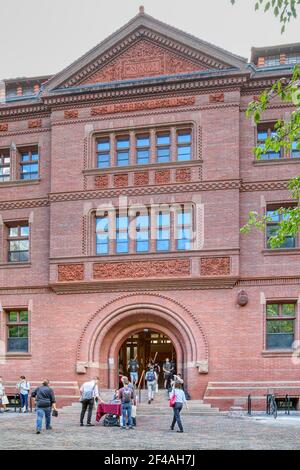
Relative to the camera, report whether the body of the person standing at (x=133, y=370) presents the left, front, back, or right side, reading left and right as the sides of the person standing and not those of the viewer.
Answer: front

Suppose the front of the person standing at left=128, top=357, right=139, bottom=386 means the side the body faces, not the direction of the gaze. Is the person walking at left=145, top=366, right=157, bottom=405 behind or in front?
in front

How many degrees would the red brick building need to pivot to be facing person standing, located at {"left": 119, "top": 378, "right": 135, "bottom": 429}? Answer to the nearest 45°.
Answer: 0° — it already faces them

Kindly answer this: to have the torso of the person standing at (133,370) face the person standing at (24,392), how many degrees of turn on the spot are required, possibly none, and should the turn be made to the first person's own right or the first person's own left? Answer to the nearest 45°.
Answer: approximately 90° to the first person's own right

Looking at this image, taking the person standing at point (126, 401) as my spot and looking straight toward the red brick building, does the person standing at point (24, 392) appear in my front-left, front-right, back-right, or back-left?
front-left
